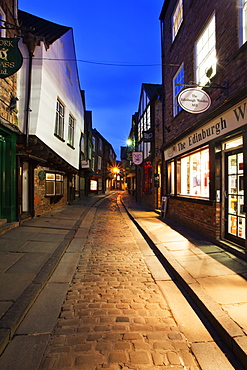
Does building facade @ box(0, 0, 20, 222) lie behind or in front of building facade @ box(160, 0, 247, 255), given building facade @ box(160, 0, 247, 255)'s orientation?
in front

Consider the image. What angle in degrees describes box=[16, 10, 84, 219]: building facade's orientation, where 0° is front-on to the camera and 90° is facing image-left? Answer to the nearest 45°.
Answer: approximately 315°

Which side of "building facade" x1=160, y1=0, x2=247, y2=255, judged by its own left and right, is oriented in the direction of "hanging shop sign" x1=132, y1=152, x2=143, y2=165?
right

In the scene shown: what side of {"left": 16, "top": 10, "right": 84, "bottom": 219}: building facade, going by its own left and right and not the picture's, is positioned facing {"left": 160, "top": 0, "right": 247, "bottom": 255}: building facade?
front

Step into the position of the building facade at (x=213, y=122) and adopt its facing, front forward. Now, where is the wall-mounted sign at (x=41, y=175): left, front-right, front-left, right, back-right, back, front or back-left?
front-right

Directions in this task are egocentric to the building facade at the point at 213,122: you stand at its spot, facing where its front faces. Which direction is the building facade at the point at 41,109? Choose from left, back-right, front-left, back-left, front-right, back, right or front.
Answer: front-right

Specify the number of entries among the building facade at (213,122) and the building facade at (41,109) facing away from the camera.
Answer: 0
